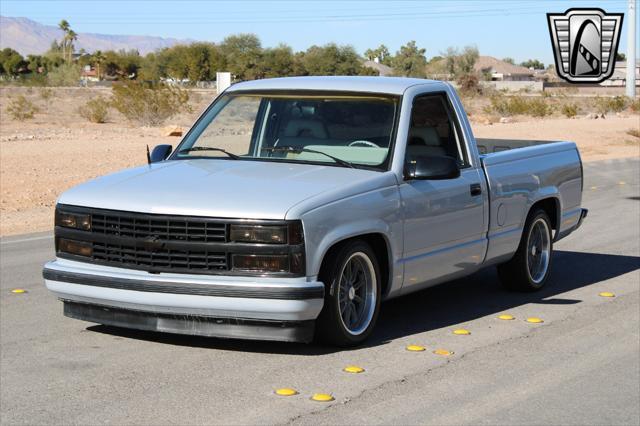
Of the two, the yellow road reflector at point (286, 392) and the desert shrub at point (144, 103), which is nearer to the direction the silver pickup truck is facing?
the yellow road reflector

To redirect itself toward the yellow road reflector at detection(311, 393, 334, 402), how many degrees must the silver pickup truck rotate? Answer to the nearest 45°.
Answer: approximately 45° to its left

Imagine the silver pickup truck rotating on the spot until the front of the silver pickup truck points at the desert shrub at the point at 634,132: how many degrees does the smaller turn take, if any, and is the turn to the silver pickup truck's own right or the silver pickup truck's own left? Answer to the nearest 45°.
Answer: approximately 135° to the silver pickup truck's own right

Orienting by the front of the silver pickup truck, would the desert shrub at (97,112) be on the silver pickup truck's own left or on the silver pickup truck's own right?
on the silver pickup truck's own right

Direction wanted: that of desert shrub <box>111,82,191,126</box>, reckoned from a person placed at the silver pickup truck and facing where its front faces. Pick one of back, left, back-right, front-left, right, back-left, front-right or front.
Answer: back-right

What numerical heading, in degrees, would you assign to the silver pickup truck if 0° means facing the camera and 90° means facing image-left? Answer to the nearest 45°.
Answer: approximately 45°

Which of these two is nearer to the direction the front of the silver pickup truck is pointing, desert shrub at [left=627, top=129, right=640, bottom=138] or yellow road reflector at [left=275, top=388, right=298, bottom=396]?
the yellow road reflector
